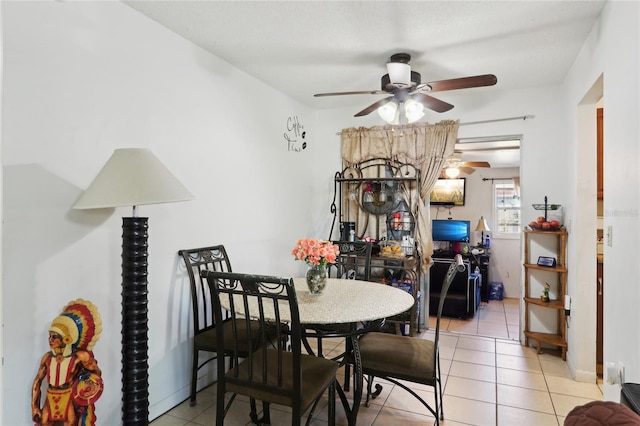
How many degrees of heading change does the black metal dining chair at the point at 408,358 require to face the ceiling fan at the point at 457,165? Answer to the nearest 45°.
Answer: approximately 90° to its right

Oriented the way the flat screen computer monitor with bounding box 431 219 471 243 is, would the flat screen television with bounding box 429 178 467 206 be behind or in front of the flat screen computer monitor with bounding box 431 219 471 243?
behind

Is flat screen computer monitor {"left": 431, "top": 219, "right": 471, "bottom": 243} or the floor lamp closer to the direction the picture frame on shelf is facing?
the floor lamp

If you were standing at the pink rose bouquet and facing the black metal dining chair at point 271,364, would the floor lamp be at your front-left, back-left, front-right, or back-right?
front-right

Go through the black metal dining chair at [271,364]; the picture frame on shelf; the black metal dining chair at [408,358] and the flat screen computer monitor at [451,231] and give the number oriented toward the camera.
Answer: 2

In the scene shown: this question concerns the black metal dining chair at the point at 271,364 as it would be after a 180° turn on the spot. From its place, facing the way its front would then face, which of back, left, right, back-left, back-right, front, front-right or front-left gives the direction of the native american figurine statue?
front-right

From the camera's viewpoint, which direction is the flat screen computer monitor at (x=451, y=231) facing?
toward the camera

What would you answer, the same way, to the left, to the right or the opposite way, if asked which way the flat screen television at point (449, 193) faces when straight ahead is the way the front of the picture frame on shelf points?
the same way

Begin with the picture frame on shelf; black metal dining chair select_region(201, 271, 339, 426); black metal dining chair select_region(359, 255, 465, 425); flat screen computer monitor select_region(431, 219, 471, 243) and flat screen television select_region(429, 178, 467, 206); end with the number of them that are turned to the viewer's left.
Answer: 1

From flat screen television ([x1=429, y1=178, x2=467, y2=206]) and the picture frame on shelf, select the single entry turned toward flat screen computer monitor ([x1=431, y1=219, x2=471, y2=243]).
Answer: flat screen television ([x1=429, y1=178, x2=467, y2=206])

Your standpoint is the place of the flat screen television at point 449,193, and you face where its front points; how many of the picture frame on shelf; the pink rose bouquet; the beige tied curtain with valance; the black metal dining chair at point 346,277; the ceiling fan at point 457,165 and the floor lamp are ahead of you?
6

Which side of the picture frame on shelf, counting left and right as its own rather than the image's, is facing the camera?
front

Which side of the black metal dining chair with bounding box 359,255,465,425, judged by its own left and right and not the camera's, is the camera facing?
left

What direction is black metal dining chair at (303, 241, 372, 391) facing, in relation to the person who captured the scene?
facing the viewer and to the left of the viewer

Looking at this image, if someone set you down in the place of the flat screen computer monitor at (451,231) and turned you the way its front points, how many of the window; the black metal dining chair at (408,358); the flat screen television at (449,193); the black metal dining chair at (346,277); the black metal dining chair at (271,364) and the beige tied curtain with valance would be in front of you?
4

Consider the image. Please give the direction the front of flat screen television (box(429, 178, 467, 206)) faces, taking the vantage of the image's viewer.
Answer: facing the viewer

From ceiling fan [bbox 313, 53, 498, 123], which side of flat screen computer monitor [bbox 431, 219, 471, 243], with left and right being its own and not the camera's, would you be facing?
front

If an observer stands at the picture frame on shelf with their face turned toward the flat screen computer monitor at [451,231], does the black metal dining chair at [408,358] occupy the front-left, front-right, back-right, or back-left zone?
back-left

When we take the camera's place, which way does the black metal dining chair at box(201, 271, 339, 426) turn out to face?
facing away from the viewer and to the right of the viewer

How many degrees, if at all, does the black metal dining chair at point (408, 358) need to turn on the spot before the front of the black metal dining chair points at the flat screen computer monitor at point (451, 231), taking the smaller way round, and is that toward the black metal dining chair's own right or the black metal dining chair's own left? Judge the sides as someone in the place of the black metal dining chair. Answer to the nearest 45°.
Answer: approximately 90° to the black metal dining chair's own right
